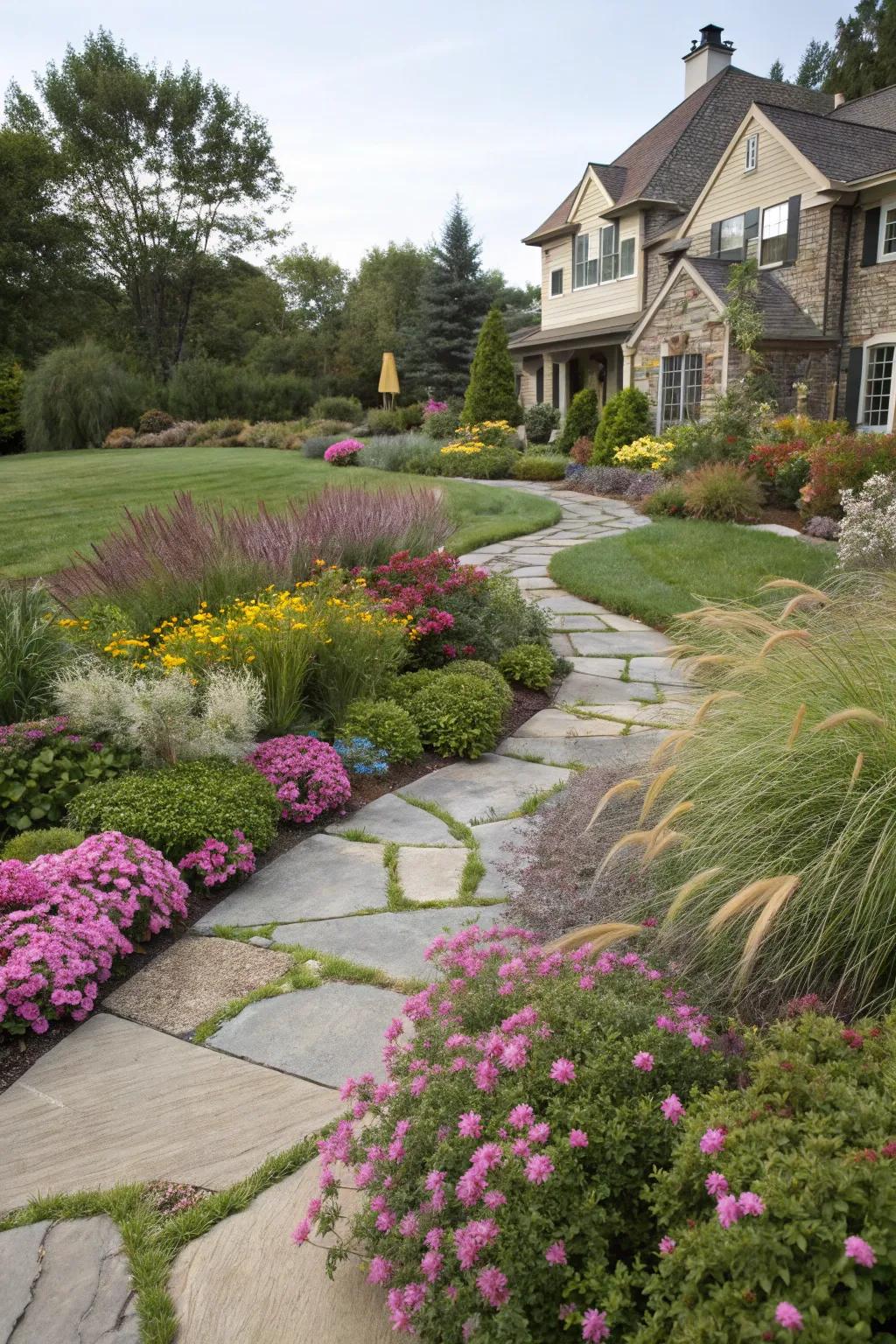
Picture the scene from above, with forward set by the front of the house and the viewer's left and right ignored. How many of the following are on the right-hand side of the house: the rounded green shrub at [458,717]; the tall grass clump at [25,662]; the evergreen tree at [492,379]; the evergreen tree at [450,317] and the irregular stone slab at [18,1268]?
2

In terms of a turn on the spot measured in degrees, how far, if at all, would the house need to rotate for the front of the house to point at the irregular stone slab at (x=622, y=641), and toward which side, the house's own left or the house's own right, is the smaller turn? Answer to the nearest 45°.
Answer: approximately 45° to the house's own left

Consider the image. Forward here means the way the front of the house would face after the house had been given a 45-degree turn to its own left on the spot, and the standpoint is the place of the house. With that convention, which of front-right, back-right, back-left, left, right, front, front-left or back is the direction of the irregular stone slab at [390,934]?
front

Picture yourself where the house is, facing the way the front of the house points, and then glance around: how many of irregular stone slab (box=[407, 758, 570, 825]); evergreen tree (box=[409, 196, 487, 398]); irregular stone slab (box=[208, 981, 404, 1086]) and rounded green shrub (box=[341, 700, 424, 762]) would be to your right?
1

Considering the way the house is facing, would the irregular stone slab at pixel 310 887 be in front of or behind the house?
in front

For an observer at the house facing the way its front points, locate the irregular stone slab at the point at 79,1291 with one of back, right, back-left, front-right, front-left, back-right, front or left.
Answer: front-left

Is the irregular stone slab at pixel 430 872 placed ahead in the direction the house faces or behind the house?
ahead

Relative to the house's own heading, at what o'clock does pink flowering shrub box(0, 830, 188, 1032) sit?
The pink flowering shrub is roughly at 11 o'clock from the house.

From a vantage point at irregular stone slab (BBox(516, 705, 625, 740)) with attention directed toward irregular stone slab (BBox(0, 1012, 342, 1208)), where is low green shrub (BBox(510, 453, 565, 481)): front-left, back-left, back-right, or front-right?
back-right

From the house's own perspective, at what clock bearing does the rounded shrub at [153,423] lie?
The rounded shrub is roughly at 2 o'clock from the house.

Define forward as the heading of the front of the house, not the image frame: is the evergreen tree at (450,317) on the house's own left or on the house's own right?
on the house's own right

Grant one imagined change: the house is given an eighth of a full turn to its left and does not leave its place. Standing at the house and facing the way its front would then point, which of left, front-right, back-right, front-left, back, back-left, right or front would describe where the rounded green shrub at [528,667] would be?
front

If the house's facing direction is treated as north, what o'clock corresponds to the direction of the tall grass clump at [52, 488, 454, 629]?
The tall grass clump is roughly at 11 o'clock from the house.

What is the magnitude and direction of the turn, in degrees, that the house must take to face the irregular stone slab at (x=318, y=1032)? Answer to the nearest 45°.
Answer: approximately 45° to its left

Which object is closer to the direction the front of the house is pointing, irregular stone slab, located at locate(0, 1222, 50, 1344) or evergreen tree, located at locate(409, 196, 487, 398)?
the irregular stone slab

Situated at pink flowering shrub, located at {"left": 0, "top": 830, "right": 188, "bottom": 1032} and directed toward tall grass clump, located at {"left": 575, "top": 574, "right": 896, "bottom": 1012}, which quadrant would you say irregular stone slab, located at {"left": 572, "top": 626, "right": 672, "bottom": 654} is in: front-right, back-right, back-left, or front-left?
front-left

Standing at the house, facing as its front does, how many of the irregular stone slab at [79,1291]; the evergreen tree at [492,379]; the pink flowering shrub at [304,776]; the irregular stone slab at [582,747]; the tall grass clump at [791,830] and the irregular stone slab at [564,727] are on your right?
1

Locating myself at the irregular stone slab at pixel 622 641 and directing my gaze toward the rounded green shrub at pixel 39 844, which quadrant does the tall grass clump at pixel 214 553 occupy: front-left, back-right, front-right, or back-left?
front-right

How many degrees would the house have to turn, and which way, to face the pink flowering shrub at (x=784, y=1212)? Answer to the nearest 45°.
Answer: approximately 45° to its left

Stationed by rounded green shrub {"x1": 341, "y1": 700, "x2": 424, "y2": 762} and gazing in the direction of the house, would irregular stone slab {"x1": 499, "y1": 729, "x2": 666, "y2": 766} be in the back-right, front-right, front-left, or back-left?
front-right

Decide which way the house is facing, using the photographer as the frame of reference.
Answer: facing the viewer and to the left of the viewer
